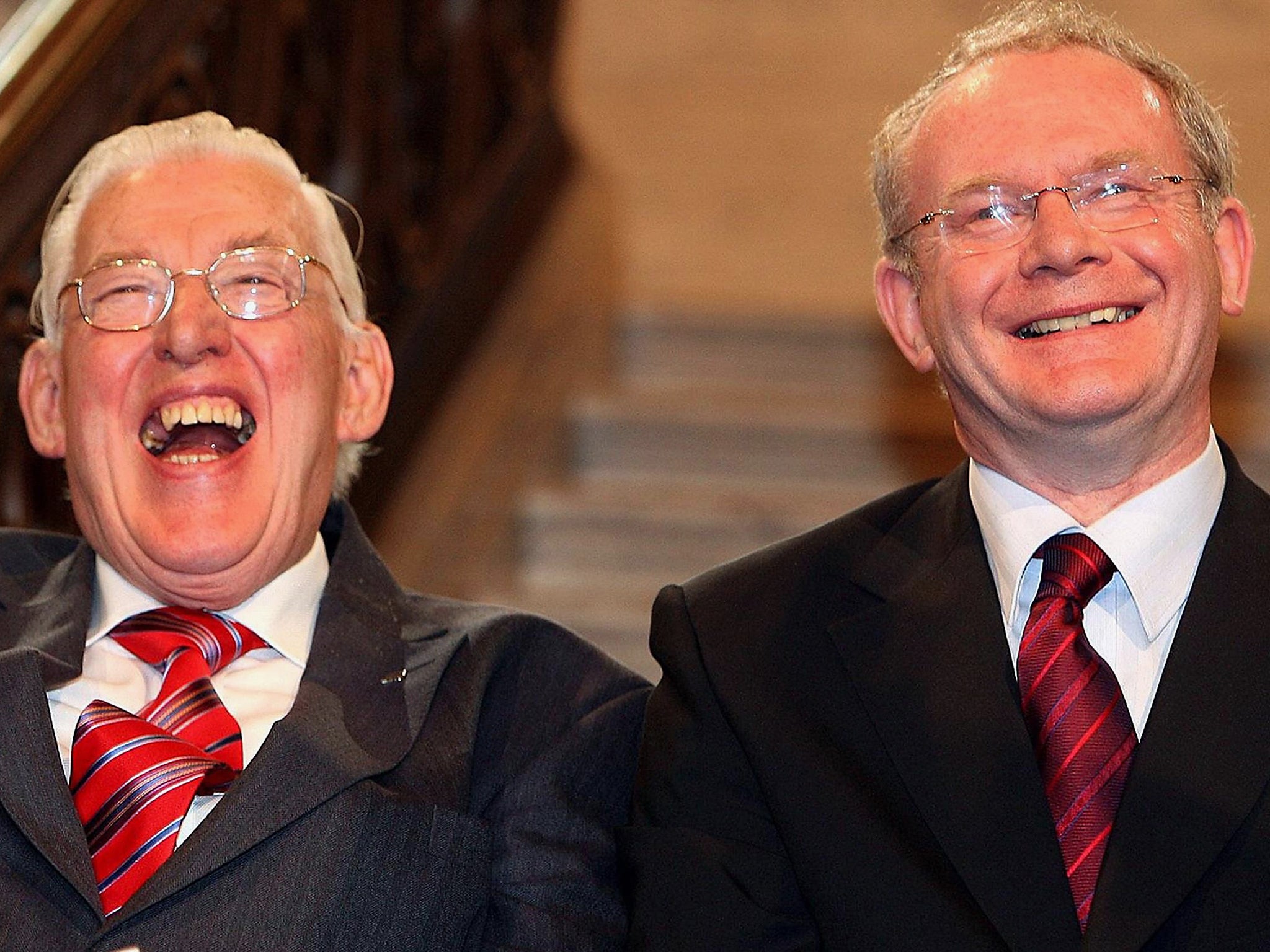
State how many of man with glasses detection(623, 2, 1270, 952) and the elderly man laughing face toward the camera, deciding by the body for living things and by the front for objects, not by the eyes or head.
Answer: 2

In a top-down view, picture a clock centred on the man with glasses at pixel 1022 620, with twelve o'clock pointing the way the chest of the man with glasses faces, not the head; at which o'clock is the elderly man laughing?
The elderly man laughing is roughly at 3 o'clock from the man with glasses.

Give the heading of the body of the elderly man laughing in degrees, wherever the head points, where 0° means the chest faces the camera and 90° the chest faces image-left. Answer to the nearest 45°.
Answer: approximately 0°

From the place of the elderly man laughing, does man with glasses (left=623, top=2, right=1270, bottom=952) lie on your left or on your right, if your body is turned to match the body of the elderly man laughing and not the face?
on your left

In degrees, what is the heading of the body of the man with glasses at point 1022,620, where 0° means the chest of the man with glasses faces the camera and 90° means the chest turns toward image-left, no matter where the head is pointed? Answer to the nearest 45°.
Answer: approximately 0°
